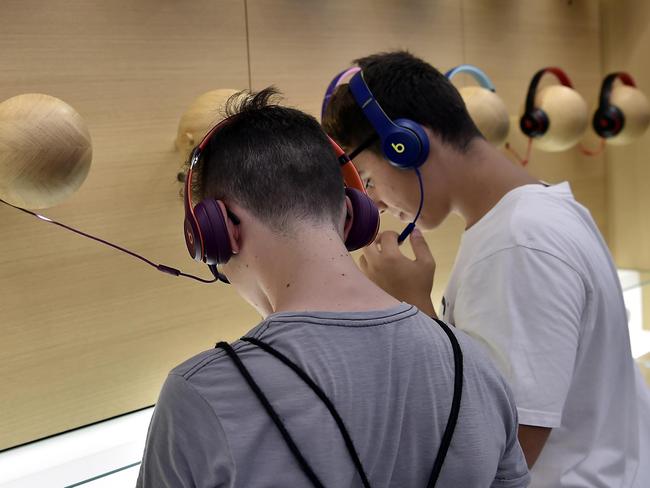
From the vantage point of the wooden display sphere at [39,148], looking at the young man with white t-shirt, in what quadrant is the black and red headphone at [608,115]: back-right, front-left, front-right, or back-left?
front-left

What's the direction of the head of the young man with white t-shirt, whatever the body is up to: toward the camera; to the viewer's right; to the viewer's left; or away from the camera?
to the viewer's left

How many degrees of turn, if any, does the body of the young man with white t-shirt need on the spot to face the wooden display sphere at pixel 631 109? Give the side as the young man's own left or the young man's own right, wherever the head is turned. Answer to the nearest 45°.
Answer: approximately 90° to the young man's own right

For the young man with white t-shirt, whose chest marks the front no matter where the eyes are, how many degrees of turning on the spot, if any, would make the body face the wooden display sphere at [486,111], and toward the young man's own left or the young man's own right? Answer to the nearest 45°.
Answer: approximately 90° to the young man's own right

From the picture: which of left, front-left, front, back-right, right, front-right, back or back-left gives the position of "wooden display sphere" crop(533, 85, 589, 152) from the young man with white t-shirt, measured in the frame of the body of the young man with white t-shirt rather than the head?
right

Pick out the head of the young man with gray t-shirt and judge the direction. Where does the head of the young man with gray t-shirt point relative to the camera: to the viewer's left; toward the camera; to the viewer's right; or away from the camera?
away from the camera

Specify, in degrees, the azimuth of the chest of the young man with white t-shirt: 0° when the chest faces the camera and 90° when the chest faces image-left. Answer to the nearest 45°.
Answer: approximately 90°

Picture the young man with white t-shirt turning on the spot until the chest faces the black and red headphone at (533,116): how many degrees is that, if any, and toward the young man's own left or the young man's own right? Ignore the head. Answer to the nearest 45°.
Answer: approximately 90° to the young man's own right
